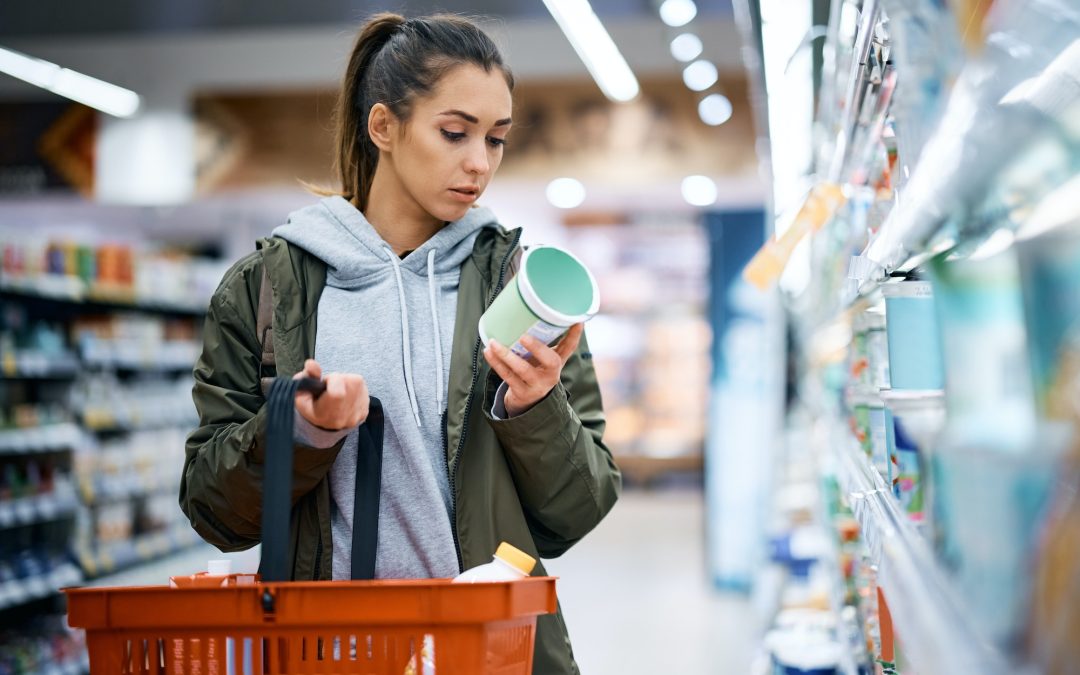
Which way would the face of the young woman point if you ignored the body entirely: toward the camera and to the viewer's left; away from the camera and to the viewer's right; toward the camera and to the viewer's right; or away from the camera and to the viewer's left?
toward the camera and to the viewer's right

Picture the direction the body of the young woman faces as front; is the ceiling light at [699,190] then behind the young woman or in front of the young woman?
behind

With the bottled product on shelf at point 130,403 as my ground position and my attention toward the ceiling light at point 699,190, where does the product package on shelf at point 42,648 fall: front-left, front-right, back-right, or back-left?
back-right

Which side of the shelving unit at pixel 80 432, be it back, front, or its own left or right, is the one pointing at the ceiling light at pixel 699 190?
left

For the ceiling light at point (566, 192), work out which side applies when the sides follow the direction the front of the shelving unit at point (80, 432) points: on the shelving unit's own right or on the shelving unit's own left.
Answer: on the shelving unit's own left

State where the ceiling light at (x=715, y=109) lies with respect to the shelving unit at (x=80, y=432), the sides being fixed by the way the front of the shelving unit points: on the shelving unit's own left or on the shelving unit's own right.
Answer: on the shelving unit's own left

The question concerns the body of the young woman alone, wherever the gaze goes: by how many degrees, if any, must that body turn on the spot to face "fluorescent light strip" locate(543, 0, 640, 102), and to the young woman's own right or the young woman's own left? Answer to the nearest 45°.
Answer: approximately 180°

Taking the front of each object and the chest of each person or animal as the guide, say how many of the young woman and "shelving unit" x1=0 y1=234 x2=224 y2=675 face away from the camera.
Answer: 0

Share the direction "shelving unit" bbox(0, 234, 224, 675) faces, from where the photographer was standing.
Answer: facing the viewer and to the right of the viewer

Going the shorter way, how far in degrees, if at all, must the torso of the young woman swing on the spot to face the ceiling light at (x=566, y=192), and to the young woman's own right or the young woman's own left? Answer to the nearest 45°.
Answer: approximately 180°

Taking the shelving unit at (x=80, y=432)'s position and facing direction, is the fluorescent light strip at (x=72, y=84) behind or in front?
behind
